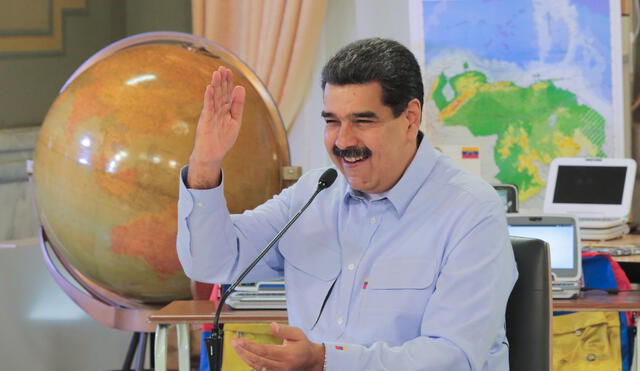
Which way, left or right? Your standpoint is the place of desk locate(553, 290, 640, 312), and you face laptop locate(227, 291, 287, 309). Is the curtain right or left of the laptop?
right

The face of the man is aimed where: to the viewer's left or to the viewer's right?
to the viewer's left

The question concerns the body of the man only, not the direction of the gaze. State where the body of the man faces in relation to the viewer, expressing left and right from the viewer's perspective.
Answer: facing the viewer and to the left of the viewer

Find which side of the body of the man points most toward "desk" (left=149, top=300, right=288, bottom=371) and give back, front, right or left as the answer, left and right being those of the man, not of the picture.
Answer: right
